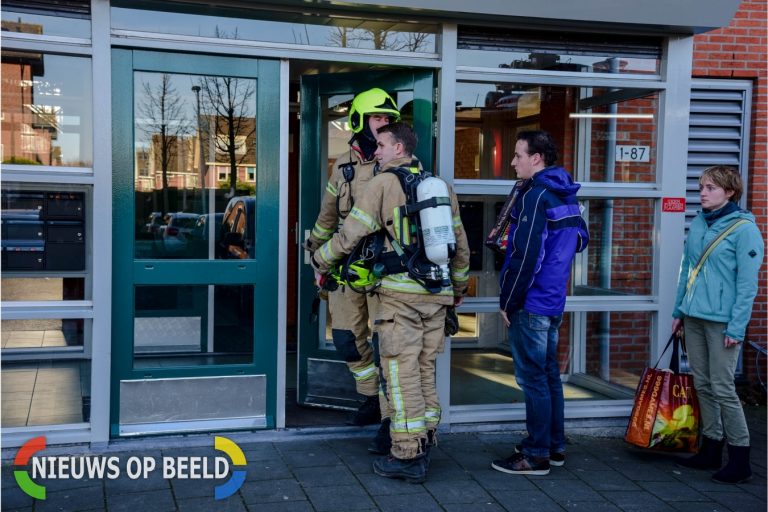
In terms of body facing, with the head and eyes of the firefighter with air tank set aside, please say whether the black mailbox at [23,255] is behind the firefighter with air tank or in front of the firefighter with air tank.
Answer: in front

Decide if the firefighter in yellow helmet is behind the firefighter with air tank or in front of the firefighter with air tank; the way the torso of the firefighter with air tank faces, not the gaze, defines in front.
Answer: in front

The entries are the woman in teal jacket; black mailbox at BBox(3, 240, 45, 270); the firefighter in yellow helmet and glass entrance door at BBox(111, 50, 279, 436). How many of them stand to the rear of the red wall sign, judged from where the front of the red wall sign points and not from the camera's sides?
0

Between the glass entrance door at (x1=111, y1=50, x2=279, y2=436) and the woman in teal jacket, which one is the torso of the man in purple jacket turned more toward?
the glass entrance door

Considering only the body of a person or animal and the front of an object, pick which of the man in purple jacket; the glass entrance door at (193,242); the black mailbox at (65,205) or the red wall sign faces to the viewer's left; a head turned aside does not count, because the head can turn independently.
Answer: the man in purple jacket

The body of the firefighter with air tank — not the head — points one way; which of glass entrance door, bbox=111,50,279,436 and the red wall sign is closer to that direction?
the glass entrance door

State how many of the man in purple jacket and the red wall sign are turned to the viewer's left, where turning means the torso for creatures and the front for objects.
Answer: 1

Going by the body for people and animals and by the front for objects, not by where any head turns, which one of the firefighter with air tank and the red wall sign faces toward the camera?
the red wall sign

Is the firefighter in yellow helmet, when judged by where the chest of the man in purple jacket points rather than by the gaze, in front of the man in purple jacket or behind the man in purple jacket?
in front

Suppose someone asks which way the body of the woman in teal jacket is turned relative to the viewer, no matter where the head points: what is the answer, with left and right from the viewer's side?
facing the viewer and to the left of the viewer

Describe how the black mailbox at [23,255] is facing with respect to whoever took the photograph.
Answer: facing the viewer

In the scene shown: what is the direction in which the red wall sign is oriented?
toward the camera

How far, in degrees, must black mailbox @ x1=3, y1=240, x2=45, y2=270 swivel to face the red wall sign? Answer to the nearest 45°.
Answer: approximately 90° to its left

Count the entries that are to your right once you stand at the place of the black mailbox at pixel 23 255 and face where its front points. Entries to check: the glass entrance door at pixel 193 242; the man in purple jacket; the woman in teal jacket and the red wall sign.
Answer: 0

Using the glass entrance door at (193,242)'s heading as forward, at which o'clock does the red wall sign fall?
The red wall sign is roughly at 9 o'clock from the glass entrance door.

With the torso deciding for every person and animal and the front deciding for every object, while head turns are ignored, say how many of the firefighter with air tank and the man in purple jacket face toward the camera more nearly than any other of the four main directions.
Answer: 0

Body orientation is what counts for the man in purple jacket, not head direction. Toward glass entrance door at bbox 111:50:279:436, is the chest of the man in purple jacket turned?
yes

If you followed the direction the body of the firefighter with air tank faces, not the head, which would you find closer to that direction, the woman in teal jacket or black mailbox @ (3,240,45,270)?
the black mailbox

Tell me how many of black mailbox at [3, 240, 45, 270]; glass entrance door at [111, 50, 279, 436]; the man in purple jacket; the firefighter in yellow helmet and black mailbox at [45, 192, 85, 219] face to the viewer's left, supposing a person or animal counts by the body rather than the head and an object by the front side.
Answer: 1

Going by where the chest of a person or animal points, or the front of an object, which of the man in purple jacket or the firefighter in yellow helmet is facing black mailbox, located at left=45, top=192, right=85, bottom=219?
the man in purple jacket

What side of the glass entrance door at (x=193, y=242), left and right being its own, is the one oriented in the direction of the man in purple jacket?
left

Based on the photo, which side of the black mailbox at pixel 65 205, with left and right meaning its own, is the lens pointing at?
front
